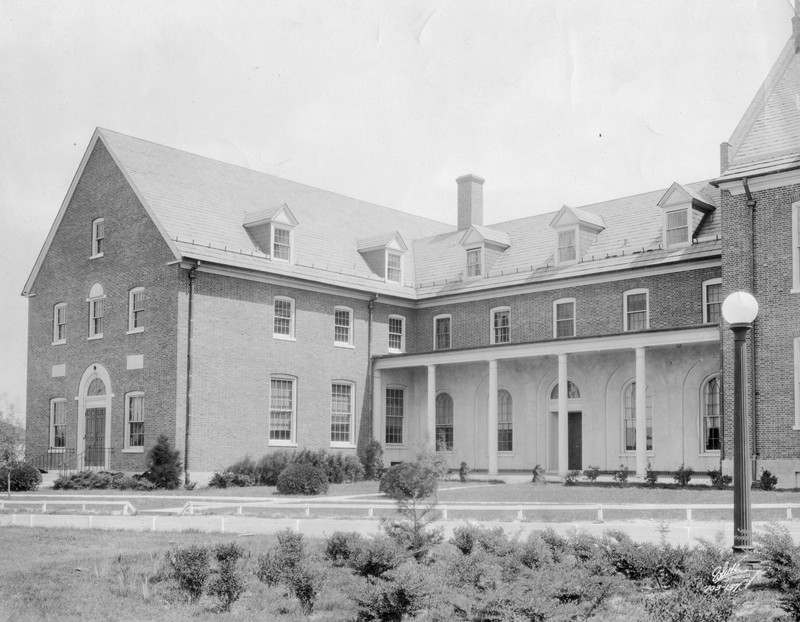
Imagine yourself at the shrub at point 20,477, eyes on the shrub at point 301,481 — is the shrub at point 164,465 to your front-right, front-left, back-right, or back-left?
front-left

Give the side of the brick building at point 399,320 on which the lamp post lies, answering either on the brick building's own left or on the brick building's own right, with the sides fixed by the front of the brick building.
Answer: on the brick building's own left

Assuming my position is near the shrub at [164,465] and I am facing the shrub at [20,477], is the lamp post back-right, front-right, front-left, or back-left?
back-left

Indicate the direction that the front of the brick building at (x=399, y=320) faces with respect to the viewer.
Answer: facing the viewer and to the left of the viewer
